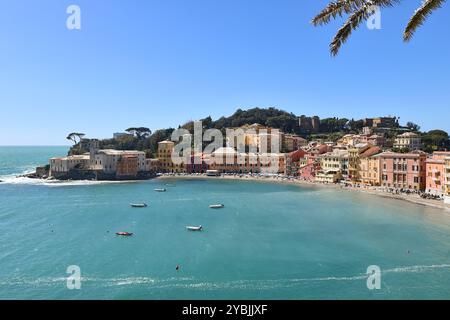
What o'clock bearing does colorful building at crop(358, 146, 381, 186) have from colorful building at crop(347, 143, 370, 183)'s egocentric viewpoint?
colorful building at crop(358, 146, 381, 186) is roughly at 9 o'clock from colorful building at crop(347, 143, 370, 183).

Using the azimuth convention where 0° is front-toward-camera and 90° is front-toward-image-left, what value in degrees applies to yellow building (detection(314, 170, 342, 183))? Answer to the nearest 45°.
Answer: approximately 45°

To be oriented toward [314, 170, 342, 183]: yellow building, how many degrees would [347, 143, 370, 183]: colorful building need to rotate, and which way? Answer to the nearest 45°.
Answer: approximately 45° to its right

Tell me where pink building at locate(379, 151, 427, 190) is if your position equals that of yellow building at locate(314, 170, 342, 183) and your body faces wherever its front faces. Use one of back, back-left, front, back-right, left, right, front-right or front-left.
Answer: left

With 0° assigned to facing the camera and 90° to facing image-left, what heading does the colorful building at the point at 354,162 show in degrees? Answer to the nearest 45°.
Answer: approximately 45°

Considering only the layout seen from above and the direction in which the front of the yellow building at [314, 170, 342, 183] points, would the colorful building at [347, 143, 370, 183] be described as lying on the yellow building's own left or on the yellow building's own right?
on the yellow building's own left

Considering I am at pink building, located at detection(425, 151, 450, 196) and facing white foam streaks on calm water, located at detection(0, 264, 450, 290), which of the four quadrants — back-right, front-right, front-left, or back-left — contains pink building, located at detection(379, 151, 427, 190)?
back-right

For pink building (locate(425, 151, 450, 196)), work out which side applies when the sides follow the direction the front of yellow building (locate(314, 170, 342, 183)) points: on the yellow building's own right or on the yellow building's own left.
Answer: on the yellow building's own left

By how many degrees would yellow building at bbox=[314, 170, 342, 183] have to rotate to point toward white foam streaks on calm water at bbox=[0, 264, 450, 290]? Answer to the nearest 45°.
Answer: approximately 45° to its left

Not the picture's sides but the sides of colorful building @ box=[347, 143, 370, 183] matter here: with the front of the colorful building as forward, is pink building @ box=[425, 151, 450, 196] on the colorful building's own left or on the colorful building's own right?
on the colorful building's own left

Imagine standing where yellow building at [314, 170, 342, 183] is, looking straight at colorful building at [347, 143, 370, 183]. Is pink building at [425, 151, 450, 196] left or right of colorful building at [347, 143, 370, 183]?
right

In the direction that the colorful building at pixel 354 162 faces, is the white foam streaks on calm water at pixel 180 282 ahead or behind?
ahead

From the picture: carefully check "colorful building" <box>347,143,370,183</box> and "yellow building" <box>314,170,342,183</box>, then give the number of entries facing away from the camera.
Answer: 0
